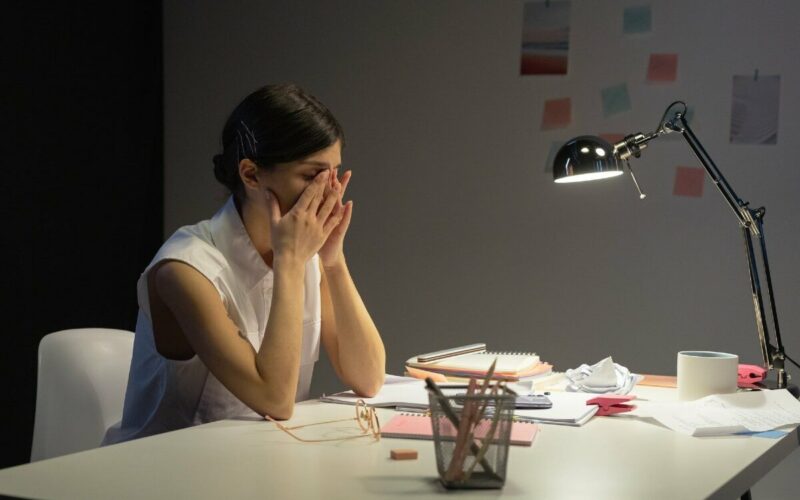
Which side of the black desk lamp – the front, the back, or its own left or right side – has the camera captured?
left

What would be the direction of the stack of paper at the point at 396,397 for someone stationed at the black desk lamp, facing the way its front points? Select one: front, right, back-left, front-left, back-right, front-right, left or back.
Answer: front-left

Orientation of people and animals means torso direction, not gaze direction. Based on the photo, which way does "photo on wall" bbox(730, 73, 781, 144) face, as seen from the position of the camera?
facing the viewer

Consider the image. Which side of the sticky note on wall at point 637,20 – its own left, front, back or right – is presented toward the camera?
front

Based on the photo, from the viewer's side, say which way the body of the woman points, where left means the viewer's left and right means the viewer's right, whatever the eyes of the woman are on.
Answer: facing the viewer and to the right of the viewer

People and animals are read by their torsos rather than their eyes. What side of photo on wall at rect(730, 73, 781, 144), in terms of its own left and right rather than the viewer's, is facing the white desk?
front

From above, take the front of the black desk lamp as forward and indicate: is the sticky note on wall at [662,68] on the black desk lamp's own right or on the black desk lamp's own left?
on the black desk lamp's own right

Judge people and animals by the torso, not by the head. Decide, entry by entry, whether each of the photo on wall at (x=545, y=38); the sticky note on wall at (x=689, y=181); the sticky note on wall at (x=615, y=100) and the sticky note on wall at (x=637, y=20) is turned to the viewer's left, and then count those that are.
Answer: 0

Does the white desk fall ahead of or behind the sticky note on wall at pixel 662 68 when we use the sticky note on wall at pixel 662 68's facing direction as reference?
ahead

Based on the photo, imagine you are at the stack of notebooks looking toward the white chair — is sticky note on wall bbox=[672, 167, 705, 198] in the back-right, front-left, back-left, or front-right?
back-right

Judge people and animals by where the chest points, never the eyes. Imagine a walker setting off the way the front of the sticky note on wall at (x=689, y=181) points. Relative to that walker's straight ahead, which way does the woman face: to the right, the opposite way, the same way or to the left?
to the left

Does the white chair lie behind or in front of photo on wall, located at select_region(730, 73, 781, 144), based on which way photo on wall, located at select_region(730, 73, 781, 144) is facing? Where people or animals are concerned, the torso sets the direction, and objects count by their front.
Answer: in front

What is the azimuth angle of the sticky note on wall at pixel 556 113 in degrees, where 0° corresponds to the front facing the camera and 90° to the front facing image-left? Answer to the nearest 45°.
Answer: approximately 0°

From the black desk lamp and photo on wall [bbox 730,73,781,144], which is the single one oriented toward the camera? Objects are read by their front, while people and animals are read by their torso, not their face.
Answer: the photo on wall

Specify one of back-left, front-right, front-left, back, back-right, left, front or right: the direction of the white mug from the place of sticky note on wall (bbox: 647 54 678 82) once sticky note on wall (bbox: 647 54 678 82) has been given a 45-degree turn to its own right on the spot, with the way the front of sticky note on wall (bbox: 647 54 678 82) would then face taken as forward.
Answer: front-left

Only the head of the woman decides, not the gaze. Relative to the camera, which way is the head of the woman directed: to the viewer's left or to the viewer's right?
to the viewer's right

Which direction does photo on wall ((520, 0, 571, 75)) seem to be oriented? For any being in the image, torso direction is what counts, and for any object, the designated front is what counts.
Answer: toward the camera
